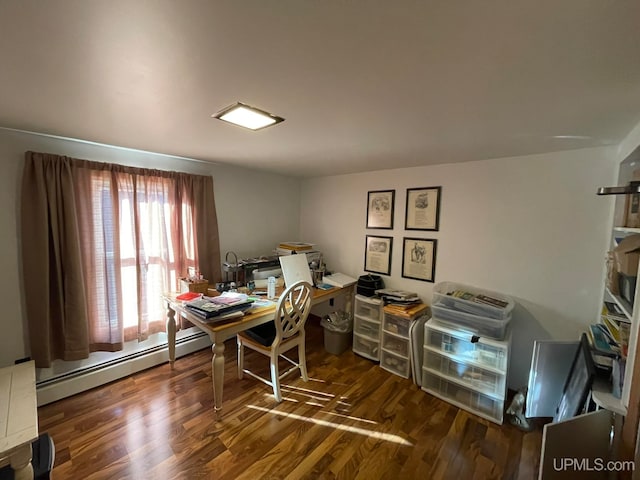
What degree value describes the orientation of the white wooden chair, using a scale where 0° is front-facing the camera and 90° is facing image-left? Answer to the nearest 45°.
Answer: approximately 135°

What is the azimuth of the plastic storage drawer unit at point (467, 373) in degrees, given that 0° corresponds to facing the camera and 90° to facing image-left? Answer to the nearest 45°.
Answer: approximately 45°

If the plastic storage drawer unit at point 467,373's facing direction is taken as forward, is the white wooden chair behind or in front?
in front

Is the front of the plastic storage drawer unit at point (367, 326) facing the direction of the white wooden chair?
yes

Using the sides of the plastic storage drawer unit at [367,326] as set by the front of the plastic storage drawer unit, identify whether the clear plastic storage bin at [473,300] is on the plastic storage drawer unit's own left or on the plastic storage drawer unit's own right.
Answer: on the plastic storage drawer unit's own left

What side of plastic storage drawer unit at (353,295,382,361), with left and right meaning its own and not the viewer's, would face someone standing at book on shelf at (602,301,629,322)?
left

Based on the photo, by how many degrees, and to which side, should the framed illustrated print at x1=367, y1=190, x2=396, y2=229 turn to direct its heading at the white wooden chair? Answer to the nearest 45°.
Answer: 0° — it already faces it

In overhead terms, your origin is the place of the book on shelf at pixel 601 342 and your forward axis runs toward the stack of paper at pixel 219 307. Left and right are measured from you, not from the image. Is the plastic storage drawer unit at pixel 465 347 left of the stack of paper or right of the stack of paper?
right
